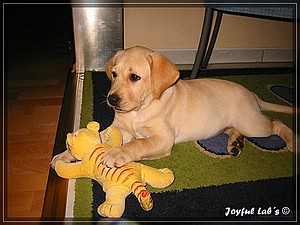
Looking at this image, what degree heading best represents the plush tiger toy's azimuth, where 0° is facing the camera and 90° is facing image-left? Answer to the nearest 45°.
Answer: approximately 135°

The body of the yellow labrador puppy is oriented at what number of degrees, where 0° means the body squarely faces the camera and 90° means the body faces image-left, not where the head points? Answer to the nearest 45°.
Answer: approximately 45°
